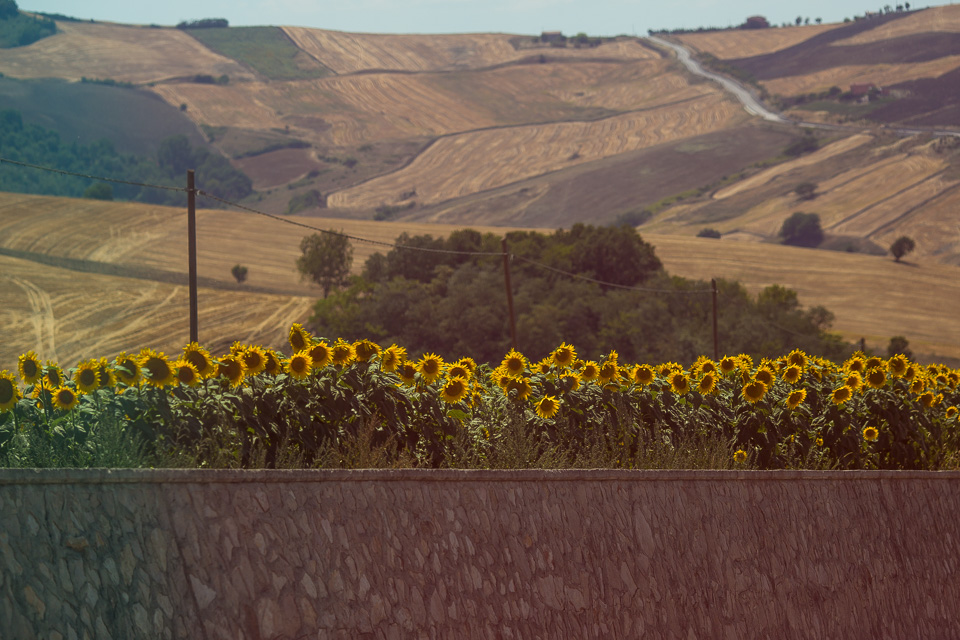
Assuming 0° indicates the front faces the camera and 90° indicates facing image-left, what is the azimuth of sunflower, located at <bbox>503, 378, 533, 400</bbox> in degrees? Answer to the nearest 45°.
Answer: approximately 0°

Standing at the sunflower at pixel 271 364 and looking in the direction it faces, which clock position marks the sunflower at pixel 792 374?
the sunflower at pixel 792 374 is roughly at 8 o'clock from the sunflower at pixel 271 364.

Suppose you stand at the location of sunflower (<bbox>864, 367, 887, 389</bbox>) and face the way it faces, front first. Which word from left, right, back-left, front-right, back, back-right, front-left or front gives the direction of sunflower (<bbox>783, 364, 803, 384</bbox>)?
front-right

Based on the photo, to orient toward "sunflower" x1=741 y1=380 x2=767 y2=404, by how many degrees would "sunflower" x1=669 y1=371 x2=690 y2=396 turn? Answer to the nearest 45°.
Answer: approximately 135° to its left

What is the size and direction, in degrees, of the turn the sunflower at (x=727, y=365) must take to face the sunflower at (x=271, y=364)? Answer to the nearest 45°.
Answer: approximately 45° to its right

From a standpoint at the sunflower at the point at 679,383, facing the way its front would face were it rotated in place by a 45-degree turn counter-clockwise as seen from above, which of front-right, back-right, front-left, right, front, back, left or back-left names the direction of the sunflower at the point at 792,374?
left

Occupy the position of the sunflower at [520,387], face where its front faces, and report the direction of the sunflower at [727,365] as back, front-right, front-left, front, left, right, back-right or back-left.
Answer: back-left

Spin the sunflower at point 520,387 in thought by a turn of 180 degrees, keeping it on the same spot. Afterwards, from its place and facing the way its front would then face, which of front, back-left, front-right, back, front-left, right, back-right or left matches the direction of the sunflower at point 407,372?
back-left

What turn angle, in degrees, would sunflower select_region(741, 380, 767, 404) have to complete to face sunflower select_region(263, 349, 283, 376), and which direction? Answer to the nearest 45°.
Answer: approximately 45° to its right

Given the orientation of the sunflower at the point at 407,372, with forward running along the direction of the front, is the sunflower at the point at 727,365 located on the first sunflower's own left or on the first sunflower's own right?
on the first sunflower's own left
